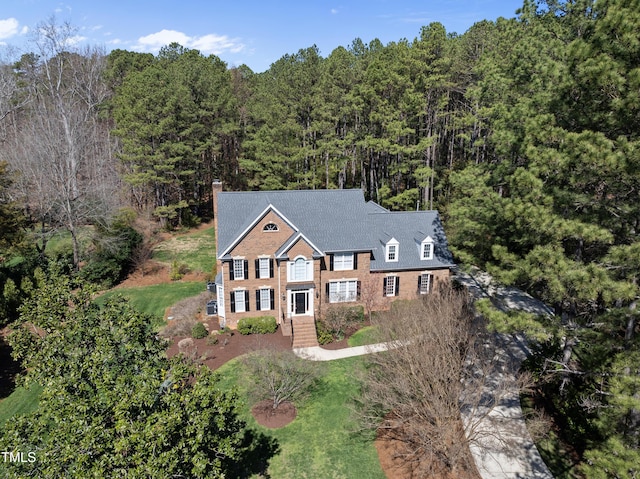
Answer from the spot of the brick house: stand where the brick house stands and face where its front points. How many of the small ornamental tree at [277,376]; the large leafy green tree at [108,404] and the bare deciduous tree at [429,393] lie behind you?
0

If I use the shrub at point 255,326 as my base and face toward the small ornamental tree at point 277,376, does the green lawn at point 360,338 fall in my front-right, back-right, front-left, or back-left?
front-left

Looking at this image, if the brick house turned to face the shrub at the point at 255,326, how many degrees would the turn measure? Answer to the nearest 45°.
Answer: approximately 45° to its right

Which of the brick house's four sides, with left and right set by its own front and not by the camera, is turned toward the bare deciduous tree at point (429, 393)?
front

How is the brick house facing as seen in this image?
toward the camera

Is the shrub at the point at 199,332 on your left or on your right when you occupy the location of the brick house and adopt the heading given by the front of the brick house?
on your right

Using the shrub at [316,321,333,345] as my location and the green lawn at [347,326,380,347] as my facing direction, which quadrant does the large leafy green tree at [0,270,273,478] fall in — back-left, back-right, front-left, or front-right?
back-right

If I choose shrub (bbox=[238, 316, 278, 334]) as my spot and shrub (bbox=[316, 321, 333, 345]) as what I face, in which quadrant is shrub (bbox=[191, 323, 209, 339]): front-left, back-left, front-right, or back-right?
back-right

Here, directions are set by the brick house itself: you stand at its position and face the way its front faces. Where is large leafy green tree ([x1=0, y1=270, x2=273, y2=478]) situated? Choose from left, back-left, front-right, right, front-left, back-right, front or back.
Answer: front

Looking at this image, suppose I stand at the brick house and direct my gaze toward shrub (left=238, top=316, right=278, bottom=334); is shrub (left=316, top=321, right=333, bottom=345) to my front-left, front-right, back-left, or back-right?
front-left

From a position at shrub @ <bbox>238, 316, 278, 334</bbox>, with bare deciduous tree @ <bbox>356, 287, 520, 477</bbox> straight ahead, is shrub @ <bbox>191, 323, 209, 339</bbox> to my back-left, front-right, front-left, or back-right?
back-right

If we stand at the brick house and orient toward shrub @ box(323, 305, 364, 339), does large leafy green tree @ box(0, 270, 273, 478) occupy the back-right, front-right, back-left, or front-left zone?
front-right

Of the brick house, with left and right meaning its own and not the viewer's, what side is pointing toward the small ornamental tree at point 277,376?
front
